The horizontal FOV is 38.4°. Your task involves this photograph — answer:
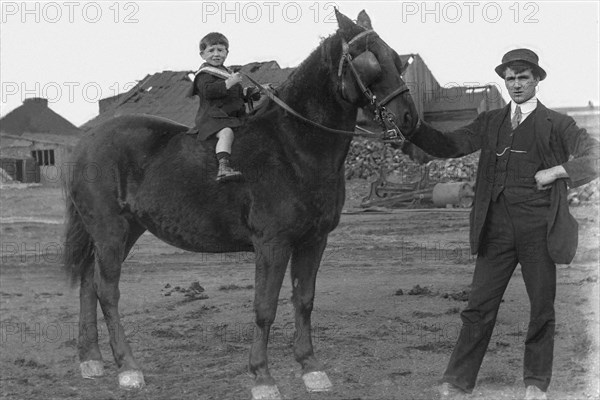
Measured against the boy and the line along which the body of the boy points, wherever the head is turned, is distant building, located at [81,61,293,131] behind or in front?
behind

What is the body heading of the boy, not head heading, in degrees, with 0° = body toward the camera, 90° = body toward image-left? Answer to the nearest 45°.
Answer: approximately 315°

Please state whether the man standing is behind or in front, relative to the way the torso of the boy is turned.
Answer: in front

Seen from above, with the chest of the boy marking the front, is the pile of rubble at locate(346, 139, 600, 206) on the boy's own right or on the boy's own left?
on the boy's own left

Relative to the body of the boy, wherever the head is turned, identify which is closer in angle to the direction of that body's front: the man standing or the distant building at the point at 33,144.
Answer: the man standing

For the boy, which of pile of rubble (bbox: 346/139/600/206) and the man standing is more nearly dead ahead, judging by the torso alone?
the man standing

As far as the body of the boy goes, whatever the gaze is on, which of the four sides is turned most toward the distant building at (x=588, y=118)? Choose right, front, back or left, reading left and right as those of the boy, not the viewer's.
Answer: left
